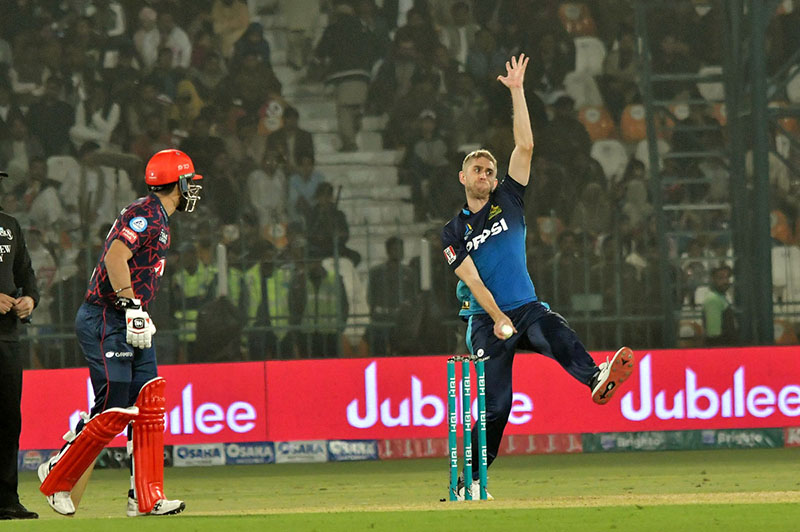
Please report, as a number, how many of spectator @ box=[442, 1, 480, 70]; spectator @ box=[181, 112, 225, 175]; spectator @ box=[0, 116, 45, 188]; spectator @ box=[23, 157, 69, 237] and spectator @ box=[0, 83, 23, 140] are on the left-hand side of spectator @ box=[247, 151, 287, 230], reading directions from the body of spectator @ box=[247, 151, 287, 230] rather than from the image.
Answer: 1

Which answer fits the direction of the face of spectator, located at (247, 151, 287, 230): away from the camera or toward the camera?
toward the camera

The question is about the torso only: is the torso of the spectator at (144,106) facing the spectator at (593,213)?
no

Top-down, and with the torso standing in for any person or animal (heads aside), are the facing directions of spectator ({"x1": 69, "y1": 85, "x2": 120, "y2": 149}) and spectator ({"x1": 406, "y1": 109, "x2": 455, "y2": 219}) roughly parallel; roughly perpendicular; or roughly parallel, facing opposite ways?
roughly parallel

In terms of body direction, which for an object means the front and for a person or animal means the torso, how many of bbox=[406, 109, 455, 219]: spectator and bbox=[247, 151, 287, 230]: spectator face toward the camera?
2

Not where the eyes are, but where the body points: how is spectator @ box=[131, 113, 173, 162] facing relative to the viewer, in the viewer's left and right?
facing the viewer

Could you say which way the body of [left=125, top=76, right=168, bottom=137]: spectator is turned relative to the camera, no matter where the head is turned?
toward the camera

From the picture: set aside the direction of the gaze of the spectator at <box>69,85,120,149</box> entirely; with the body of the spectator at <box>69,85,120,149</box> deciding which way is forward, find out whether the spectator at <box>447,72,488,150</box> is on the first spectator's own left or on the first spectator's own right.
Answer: on the first spectator's own left

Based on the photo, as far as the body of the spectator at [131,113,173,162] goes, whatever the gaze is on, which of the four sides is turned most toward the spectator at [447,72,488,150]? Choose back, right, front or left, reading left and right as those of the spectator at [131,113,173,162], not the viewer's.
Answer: left

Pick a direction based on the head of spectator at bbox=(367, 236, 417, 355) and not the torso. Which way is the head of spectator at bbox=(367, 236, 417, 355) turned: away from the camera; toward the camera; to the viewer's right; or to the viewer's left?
toward the camera

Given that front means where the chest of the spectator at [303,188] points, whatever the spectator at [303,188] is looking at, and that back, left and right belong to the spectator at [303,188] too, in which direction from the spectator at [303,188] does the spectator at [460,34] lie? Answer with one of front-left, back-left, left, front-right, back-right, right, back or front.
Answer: left

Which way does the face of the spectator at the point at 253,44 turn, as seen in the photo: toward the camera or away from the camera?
toward the camera

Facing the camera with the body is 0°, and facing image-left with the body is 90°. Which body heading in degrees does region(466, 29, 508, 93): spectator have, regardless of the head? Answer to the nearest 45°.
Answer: approximately 0°

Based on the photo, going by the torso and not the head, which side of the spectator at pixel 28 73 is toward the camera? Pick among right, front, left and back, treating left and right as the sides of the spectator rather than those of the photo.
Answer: front

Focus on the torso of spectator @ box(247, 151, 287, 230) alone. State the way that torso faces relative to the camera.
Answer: toward the camera

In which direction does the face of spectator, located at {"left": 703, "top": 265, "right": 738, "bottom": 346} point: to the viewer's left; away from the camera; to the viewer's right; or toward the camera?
toward the camera

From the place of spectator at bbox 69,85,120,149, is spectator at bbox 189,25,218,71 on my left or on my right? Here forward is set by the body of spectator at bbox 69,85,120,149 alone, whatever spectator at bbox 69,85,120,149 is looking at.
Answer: on my left
